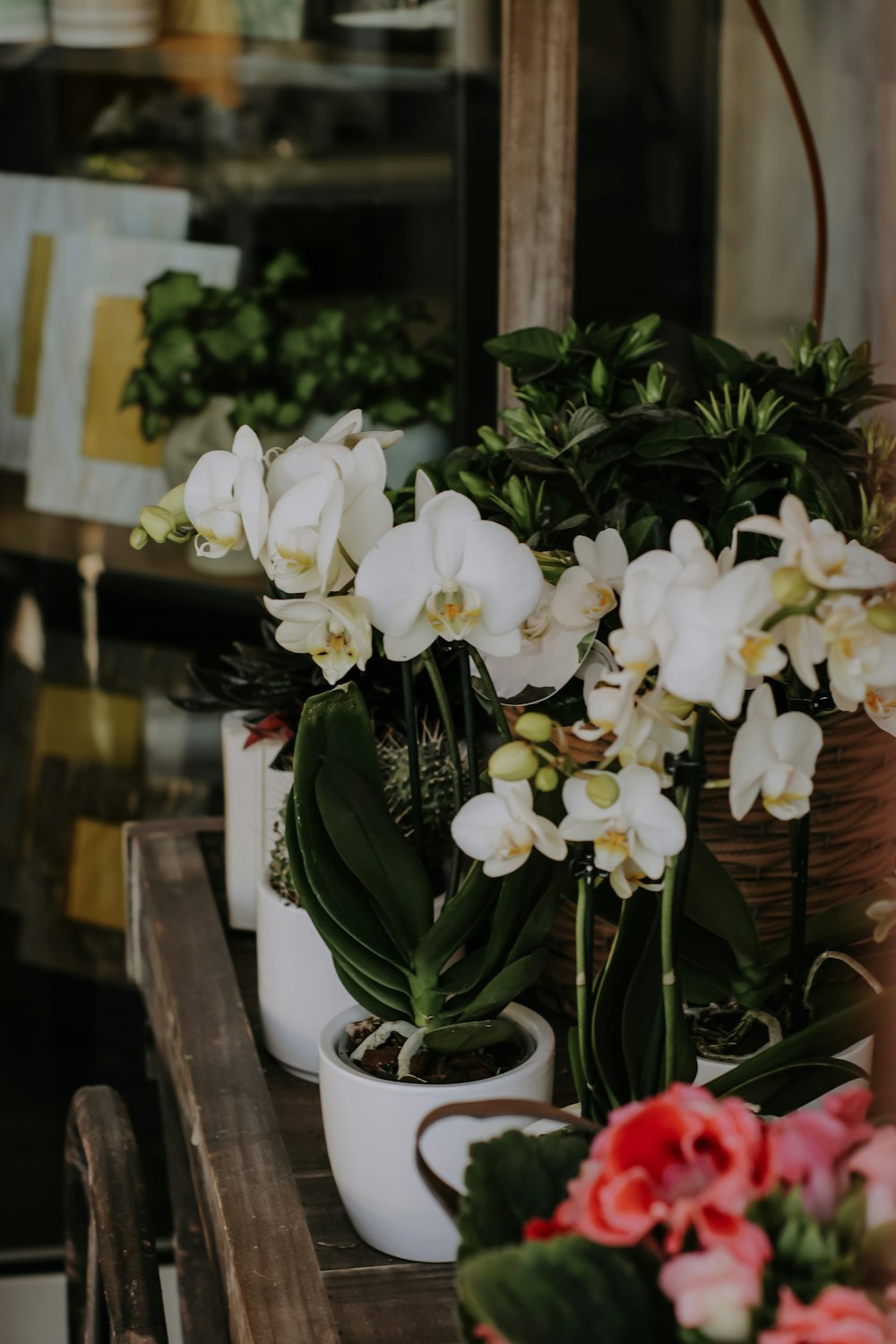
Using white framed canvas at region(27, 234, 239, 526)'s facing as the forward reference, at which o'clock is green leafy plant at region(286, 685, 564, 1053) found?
The green leafy plant is roughly at 12 o'clock from the white framed canvas.

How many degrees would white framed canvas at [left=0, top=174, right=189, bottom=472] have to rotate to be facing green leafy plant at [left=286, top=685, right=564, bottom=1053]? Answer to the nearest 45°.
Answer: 0° — it already faces it

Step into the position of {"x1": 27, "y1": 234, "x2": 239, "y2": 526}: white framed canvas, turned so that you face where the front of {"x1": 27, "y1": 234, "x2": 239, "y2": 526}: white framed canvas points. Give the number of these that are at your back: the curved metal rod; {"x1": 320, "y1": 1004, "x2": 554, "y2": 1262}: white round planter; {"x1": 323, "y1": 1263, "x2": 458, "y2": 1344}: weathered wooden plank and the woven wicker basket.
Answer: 0

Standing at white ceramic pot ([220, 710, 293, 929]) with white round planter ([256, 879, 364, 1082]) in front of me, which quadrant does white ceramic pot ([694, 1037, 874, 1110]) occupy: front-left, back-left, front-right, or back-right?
front-left

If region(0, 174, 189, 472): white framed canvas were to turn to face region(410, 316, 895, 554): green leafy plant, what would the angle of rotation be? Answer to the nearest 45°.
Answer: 0° — it already faces it

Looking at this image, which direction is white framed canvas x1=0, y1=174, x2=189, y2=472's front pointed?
toward the camera

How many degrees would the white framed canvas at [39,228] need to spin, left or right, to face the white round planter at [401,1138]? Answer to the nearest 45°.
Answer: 0° — it already faces it

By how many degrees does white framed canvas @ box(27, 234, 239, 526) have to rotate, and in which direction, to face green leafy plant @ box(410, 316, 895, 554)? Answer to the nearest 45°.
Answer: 0° — it already faces it

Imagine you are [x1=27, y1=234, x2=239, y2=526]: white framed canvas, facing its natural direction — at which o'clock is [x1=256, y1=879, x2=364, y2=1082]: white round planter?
The white round planter is roughly at 12 o'clock from the white framed canvas.

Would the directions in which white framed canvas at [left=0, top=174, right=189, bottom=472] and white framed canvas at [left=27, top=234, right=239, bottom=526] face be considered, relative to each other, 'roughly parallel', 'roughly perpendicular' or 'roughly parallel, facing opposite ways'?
roughly parallel

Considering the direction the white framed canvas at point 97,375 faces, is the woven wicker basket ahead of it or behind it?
ahead

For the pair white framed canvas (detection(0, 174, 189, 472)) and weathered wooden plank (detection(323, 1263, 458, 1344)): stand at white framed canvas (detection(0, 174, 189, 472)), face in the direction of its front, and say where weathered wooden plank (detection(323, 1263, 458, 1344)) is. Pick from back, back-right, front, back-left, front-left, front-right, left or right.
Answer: front

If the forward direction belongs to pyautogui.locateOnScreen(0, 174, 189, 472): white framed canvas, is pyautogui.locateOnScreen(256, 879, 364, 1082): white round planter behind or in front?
in front

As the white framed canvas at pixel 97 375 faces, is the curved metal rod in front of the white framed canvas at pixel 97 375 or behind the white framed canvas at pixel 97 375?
in front
